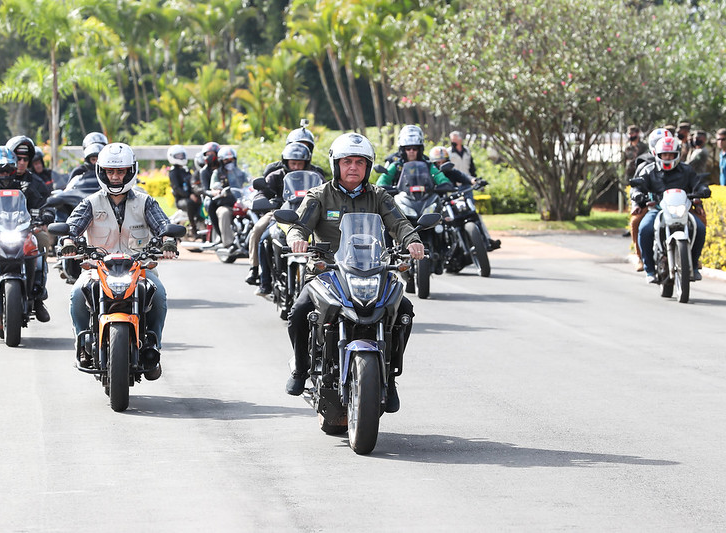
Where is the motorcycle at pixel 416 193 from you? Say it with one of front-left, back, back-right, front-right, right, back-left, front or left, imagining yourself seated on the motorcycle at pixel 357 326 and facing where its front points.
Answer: back

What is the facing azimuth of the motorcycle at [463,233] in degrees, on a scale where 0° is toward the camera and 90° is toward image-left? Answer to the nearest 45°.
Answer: approximately 315°

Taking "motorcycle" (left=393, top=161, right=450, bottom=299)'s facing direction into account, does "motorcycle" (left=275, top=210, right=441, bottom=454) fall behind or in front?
in front

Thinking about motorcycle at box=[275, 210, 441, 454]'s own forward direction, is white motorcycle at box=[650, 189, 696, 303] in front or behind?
behind

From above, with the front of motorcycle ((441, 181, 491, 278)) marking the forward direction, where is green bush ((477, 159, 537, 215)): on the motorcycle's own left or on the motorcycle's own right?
on the motorcycle's own left

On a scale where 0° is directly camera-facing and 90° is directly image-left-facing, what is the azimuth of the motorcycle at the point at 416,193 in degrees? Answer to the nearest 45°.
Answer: approximately 0°

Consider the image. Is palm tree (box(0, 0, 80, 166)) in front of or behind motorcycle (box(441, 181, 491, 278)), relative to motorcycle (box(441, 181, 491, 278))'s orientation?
behind

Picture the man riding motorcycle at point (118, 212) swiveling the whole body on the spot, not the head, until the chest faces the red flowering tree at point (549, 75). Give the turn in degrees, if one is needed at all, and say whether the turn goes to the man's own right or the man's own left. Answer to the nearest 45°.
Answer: approximately 135° to the man's own left

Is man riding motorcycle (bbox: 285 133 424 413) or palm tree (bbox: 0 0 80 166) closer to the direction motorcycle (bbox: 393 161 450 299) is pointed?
the man riding motorcycle

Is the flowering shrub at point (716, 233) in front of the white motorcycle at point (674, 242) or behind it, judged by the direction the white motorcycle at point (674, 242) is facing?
behind

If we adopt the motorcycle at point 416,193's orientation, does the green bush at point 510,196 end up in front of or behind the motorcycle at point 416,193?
behind
